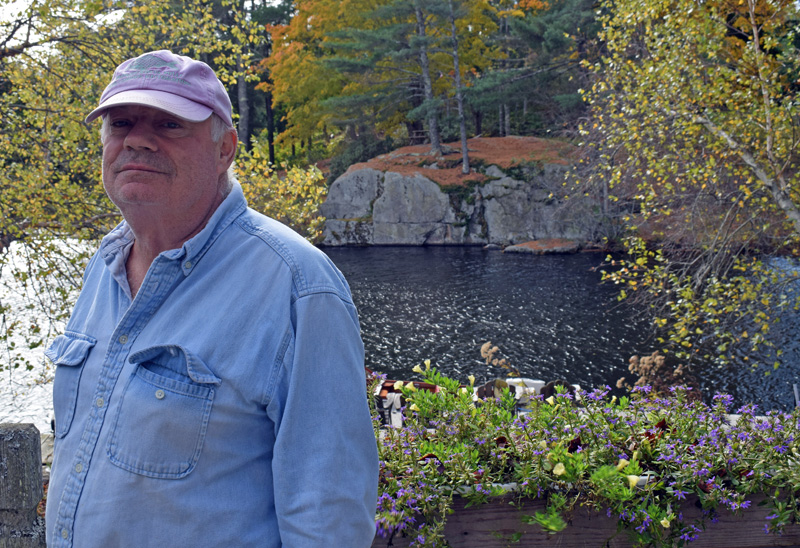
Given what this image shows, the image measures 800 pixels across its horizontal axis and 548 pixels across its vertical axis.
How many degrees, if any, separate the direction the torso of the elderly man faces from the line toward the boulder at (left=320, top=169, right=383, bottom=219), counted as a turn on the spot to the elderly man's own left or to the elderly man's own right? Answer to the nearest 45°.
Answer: approximately 135° to the elderly man's own right

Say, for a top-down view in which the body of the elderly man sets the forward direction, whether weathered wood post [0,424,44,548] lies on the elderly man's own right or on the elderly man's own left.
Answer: on the elderly man's own right

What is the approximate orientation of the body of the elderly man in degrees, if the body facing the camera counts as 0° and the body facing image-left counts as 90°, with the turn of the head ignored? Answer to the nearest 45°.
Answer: approximately 45°

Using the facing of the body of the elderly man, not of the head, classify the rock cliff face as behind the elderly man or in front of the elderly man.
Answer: behind
